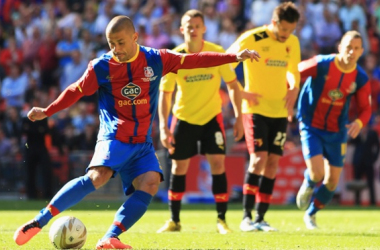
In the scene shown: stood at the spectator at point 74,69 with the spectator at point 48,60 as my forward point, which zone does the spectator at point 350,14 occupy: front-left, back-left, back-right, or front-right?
back-right

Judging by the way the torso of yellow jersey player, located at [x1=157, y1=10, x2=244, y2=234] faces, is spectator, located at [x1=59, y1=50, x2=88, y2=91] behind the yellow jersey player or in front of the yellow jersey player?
behind

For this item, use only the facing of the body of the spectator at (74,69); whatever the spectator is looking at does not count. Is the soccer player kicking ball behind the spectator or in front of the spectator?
in front

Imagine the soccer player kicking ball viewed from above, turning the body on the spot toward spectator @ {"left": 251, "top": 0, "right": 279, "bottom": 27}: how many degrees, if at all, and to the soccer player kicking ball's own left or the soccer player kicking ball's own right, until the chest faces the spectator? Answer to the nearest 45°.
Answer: approximately 180°

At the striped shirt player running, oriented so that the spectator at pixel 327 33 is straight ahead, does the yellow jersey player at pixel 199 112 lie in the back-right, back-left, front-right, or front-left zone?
back-left

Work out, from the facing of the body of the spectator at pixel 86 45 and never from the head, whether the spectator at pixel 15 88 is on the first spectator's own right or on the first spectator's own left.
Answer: on the first spectator's own right

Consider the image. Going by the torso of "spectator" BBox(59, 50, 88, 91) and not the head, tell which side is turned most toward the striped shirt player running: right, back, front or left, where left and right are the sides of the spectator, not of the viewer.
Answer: front

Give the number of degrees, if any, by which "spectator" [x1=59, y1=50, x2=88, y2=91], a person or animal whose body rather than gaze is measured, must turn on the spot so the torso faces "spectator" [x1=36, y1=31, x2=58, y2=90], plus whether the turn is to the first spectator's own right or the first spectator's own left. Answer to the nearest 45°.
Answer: approximately 135° to the first spectator's own right

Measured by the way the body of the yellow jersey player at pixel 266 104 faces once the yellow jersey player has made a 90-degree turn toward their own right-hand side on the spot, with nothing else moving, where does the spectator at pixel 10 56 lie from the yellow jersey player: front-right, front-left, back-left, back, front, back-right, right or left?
right
